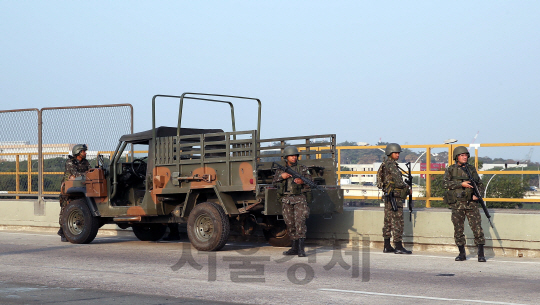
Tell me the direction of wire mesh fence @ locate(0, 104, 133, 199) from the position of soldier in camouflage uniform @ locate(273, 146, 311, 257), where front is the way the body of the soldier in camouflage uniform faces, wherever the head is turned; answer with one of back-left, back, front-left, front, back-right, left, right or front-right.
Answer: back-right

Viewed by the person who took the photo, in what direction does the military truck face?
facing away from the viewer and to the left of the viewer

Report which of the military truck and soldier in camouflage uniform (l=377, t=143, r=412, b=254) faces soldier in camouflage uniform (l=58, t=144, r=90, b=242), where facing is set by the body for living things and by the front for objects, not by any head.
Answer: the military truck

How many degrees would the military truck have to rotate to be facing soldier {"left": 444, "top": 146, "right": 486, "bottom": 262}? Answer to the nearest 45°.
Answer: approximately 180°

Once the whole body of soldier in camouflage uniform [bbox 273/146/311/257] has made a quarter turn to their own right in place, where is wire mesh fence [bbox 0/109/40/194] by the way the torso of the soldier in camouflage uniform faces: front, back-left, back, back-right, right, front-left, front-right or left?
front-right

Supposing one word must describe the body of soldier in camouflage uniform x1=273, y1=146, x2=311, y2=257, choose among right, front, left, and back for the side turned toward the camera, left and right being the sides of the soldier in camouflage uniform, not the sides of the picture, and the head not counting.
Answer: front

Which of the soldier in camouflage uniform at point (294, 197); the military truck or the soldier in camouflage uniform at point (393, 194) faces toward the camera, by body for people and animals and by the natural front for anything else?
the soldier in camouflage uniform at point (294, 197)

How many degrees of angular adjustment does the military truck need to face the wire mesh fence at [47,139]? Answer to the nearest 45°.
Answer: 0° — it already faces it
